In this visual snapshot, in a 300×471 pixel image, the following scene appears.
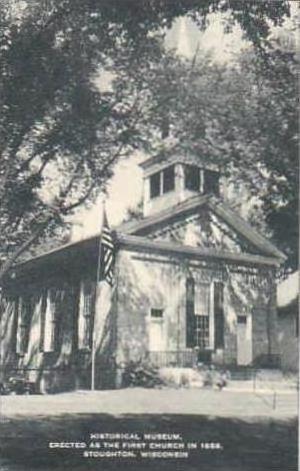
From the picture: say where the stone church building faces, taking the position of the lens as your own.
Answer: facing the viewer and to the right of the viewer
